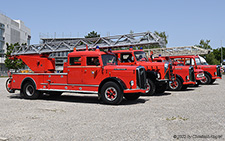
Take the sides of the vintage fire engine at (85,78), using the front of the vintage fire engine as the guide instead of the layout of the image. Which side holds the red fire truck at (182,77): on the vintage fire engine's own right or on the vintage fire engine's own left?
on the vintage fire engine's own left

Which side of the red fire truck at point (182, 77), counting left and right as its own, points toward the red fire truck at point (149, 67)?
right

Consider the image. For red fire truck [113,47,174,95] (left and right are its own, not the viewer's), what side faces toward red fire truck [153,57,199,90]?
left

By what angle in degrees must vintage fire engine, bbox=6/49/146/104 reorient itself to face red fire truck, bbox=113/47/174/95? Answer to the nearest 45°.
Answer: approximately 90° to its left

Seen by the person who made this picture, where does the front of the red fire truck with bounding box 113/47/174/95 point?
facing the viewer and to the right of the viewer

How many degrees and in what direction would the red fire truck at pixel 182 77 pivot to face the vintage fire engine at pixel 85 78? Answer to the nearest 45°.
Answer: approximately 90° to its right
